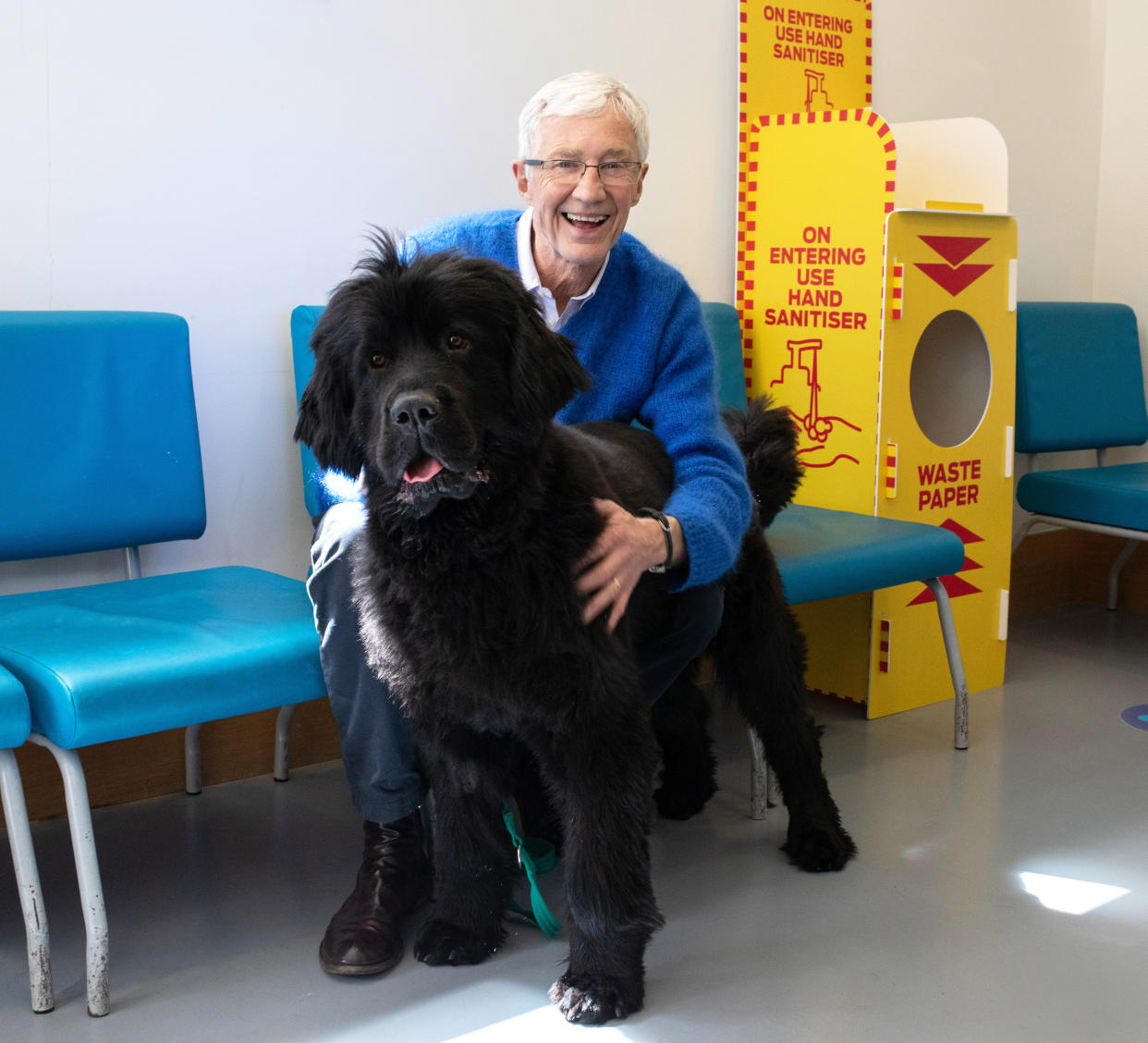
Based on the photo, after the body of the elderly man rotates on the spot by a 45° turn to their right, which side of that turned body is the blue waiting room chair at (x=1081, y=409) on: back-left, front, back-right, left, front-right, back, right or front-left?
back

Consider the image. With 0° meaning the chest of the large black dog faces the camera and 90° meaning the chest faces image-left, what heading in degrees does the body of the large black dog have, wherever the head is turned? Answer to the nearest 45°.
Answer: approximately 45°

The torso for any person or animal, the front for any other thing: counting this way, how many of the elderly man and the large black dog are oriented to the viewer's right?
0

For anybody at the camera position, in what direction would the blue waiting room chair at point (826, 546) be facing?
facing the viewer and to the right of the viewer

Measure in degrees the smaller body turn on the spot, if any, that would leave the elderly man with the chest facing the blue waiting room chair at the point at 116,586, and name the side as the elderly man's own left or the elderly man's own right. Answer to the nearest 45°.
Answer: approximately 90° to the elderly man's own right

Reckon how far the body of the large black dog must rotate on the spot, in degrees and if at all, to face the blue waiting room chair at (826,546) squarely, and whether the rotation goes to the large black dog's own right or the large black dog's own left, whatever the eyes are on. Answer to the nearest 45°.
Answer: approximately 180°

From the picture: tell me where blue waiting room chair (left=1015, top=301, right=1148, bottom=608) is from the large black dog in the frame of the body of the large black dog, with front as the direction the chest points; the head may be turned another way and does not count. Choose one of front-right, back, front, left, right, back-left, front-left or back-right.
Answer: back

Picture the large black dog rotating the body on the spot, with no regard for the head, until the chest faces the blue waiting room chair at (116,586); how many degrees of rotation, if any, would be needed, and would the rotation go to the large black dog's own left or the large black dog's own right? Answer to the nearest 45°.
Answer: approximately 90° to the large black dog's own right

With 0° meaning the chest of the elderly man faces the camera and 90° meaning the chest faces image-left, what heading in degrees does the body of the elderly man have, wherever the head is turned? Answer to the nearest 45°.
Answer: approximately 0°
